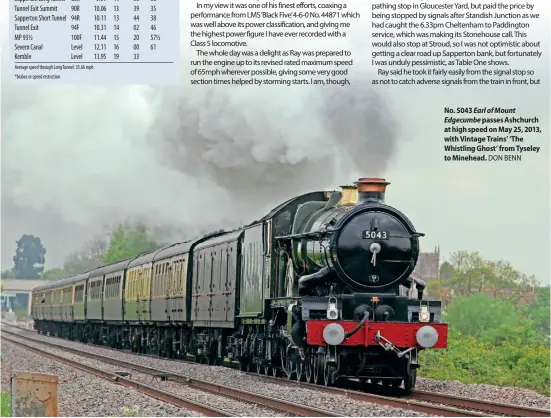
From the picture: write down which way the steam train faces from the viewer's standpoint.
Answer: facing the viewer and to the right of the viewer
